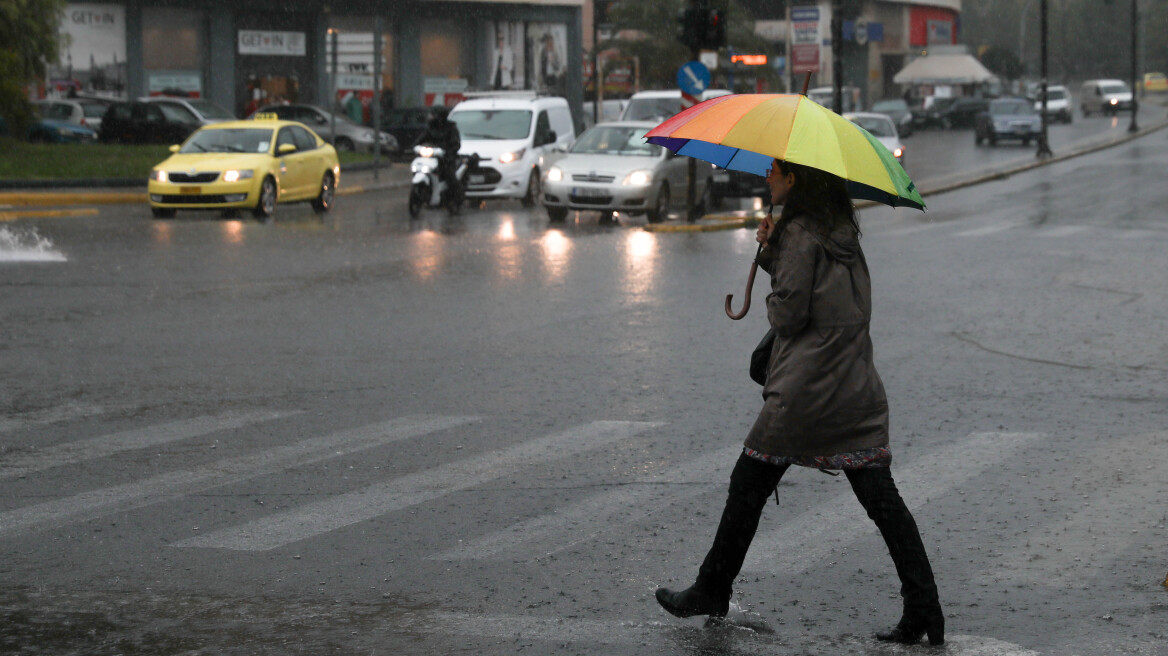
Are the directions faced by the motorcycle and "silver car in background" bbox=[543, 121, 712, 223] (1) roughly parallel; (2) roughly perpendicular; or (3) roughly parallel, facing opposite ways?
roughly parallel

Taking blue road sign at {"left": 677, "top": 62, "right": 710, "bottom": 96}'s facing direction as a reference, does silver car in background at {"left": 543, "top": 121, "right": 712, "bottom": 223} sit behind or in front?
behind

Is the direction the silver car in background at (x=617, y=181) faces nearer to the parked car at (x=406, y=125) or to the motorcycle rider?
the motorcycle rider

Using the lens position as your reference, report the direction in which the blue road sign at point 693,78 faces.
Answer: facing the viewer

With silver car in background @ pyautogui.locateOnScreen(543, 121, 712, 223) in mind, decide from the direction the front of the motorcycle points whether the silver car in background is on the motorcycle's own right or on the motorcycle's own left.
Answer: on the motorcycle's own left

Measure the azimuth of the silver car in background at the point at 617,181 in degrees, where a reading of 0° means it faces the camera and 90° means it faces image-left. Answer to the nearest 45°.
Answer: approximately 45°

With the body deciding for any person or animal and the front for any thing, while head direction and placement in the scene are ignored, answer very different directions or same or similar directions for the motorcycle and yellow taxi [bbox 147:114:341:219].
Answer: same or similar directions

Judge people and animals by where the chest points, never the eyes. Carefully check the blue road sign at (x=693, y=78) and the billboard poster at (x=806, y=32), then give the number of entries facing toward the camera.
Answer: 2

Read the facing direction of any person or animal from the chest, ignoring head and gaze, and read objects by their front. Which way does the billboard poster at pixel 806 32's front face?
toward the camera

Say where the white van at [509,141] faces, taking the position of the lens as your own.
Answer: facing the viewer and to the left of the viewer
